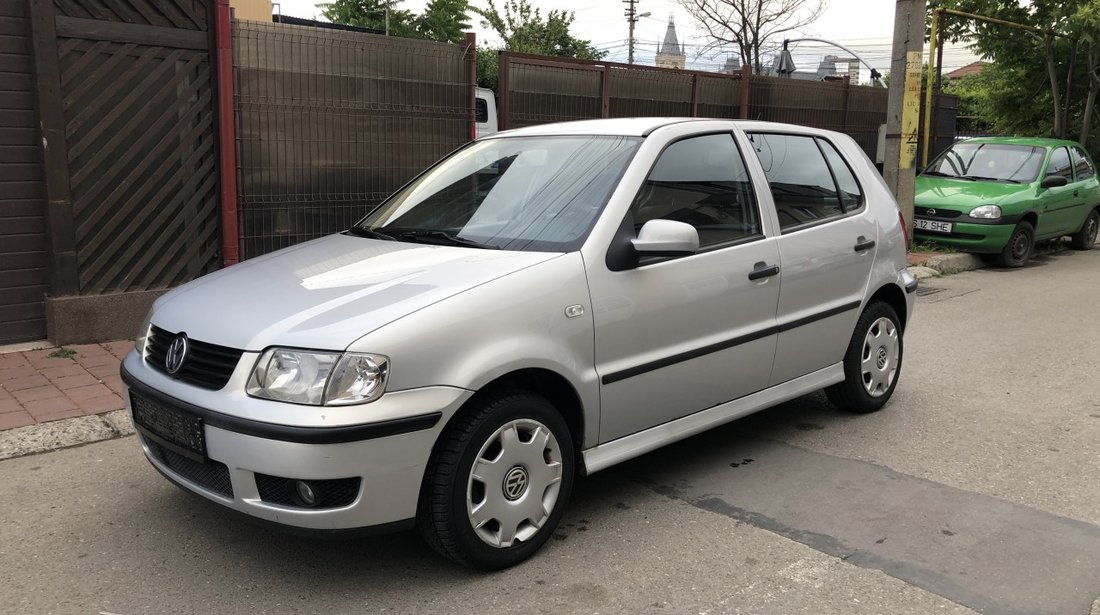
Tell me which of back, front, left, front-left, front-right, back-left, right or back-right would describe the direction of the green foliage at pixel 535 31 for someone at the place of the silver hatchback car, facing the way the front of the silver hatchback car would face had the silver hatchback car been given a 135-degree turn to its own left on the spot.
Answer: left

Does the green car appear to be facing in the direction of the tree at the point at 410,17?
no

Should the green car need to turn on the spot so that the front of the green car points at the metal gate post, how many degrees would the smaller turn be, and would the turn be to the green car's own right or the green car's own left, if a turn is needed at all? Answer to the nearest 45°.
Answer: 0° — it already faces it

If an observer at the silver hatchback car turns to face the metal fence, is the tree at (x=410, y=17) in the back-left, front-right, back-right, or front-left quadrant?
front-left

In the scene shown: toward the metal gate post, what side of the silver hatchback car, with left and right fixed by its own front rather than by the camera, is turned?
right

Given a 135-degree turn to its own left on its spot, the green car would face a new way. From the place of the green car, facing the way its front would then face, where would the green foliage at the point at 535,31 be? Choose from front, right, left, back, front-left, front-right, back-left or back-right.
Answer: back-left

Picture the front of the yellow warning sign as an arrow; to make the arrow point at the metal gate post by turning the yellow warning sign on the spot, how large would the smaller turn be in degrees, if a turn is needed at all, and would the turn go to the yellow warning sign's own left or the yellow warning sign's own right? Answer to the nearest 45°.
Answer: approximately 45° to the yellow warning sign's own right

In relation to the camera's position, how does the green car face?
facing the viewer and to the left of the viewer

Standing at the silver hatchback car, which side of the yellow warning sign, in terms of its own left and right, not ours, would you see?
front

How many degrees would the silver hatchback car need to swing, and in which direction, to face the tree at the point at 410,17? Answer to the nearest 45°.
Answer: approximately 135° to its right

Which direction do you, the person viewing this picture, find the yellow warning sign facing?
facing the viewer

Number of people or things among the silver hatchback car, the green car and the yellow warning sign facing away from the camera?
0

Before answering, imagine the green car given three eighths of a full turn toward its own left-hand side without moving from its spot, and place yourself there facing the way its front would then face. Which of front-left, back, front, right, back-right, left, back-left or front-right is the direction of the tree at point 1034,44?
left

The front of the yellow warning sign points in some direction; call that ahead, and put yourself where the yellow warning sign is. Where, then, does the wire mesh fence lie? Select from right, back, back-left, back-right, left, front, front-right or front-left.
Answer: front-right

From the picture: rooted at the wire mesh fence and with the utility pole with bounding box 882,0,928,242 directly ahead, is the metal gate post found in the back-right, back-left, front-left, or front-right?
back-right

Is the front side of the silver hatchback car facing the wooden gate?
no

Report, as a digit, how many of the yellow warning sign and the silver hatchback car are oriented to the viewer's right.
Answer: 0

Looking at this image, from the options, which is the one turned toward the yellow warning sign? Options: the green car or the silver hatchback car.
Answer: the green car

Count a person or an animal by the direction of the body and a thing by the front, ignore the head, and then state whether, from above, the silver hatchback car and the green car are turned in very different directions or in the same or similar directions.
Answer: same or similar directions

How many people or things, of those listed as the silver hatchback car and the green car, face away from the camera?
0

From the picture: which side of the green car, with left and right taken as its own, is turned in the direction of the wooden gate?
front
